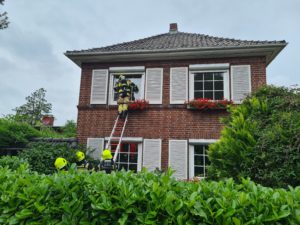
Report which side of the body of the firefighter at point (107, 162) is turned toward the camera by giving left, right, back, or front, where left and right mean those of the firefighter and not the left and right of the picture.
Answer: back

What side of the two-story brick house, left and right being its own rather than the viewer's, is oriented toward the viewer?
front

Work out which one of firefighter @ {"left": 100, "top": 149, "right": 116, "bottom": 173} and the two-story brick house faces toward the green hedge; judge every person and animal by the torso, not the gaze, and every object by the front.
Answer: the two-story brick house

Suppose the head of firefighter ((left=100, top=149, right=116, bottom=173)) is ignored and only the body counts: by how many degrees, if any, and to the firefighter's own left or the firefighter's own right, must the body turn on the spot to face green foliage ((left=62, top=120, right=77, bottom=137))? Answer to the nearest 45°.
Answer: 0° — they already face it

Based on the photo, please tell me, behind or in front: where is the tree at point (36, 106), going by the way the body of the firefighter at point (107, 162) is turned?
in front

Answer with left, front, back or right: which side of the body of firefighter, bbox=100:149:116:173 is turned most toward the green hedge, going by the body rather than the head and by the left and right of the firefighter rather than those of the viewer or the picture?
back

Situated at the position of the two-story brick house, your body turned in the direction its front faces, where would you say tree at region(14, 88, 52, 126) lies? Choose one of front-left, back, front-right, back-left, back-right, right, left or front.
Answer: back-right

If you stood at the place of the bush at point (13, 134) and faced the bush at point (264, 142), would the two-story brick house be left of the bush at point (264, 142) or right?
left

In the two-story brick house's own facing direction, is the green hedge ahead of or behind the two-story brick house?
ahead

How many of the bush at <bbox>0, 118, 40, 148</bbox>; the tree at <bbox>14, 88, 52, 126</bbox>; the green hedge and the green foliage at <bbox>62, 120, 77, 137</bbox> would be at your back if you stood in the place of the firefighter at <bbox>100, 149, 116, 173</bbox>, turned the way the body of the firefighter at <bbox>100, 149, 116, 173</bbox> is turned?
1

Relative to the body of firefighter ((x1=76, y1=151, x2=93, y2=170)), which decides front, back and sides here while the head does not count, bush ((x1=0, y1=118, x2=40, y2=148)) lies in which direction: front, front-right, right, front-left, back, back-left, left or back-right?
back-left

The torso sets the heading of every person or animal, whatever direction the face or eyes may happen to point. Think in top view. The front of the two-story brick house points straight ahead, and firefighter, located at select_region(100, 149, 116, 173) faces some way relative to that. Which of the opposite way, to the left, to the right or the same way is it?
the opposite way

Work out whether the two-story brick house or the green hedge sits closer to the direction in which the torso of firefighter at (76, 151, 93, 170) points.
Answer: the two-story brick house

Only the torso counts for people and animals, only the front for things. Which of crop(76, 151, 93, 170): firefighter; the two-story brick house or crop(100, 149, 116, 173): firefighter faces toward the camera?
the two-story brick house

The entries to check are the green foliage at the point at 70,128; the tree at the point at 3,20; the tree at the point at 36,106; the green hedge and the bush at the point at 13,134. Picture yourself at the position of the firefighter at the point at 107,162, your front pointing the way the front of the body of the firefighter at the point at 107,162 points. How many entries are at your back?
1
